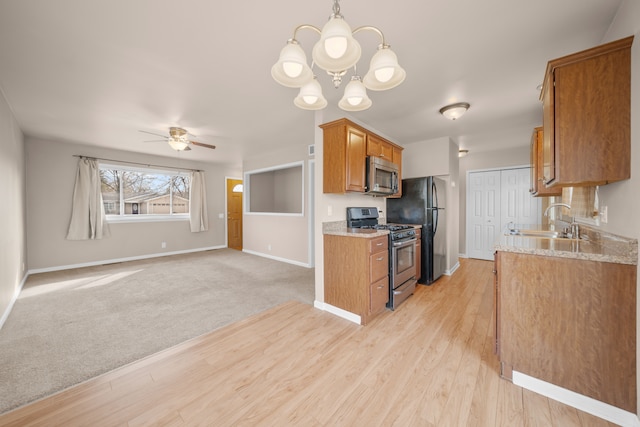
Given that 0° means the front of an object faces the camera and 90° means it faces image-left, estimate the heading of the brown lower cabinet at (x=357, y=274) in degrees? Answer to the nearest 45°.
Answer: approximately 315°

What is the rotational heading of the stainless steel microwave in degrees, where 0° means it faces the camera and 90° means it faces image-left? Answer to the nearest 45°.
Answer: approximately 315°

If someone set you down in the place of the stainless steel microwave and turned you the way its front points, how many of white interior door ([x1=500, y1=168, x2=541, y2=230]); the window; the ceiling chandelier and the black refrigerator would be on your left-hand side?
2

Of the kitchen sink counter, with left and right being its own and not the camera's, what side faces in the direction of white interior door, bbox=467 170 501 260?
right

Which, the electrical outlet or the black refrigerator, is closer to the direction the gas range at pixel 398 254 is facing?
the electrical outlet

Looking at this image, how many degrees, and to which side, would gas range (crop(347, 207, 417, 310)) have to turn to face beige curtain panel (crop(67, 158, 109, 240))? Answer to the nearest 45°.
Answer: approximately 135° to its right

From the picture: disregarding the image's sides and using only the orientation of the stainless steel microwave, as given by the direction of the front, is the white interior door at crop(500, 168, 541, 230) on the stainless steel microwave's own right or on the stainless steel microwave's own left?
on the stainless steel microwave's own left

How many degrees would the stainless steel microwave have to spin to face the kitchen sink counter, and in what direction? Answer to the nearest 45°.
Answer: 0° — it already faces it

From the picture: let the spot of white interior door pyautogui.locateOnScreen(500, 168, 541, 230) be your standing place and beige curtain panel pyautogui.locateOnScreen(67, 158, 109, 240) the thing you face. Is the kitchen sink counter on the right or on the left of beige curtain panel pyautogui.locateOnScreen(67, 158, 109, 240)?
left

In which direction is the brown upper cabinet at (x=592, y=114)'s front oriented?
to the viewer's left

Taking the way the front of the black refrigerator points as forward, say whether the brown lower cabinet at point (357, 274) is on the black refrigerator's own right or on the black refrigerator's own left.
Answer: on the black refrigerator's own right
